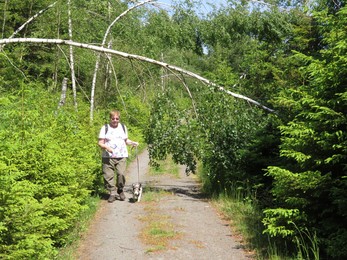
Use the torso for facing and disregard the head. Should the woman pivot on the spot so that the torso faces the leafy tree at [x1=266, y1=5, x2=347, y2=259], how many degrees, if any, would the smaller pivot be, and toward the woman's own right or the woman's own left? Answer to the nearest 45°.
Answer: approximately 45° to the woman's own left

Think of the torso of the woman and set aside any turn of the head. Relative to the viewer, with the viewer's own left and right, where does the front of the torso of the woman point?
facing the viewer
